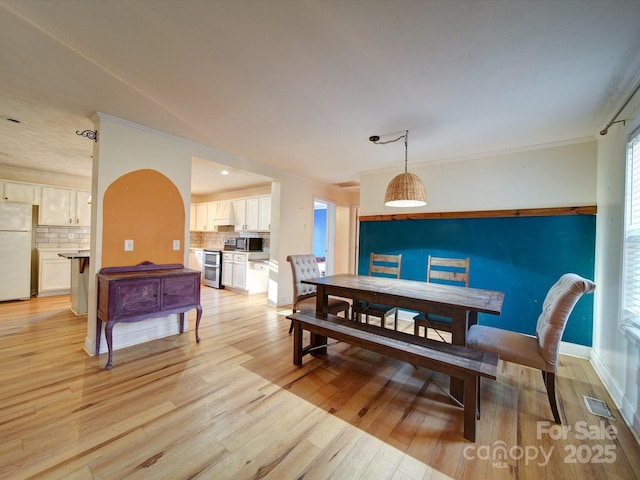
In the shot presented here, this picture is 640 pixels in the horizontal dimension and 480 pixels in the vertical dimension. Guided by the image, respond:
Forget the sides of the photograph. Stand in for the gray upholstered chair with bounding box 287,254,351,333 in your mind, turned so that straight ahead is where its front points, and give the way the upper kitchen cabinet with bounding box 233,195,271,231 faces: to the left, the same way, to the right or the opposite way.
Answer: to the right

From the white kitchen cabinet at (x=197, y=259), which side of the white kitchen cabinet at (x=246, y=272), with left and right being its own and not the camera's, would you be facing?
right

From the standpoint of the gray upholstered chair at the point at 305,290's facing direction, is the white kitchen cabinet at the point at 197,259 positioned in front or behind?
behind

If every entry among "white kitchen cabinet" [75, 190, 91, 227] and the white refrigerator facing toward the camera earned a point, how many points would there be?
2

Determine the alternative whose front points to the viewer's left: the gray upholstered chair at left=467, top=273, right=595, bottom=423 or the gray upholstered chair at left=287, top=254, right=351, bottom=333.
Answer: the gray upholstered chair at left=467, top=273, right=595, bottom=423

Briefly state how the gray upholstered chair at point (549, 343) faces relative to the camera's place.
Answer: facing to the left of the viewer

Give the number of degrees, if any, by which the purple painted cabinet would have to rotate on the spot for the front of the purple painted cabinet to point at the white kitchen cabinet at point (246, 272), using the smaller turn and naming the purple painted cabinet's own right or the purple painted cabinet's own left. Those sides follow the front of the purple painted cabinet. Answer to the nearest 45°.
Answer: approximately 90° to the purple painted cabinet's own left

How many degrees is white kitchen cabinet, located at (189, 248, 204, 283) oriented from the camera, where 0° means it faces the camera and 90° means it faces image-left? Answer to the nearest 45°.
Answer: approximately 45°

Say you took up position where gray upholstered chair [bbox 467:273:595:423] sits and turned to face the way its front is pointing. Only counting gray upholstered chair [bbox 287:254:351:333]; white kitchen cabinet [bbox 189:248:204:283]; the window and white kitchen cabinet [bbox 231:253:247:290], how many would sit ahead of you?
3

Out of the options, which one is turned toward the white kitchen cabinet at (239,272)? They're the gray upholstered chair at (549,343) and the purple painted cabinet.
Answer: the gray upholstered chair

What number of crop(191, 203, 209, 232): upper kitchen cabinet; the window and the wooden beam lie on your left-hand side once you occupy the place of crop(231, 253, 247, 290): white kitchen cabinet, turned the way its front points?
2

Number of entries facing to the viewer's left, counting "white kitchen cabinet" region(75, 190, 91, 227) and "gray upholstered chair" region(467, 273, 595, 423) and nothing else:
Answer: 1
